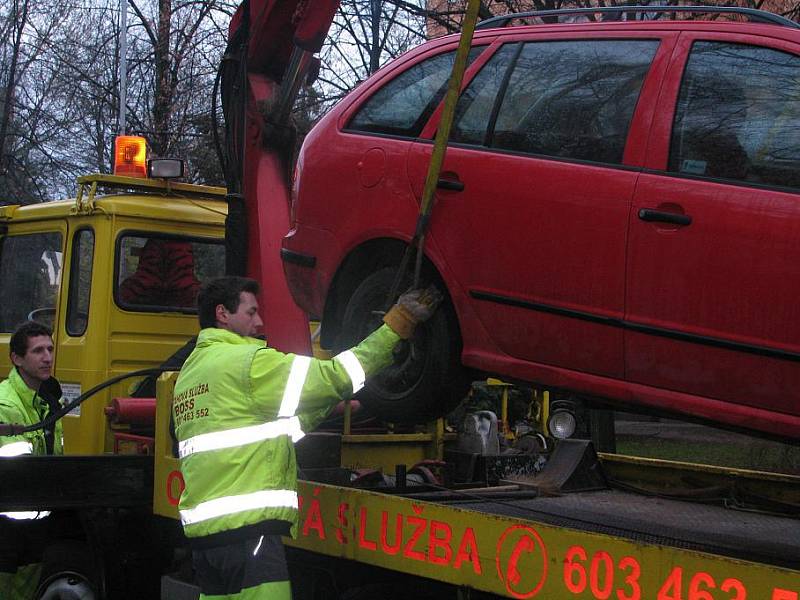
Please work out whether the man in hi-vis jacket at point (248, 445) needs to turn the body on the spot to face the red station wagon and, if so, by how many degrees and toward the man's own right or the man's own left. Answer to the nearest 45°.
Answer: approximately 45° to the man's own right

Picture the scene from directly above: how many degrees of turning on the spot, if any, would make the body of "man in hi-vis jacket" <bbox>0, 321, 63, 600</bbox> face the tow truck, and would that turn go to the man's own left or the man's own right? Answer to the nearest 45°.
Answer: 0° — they already face it

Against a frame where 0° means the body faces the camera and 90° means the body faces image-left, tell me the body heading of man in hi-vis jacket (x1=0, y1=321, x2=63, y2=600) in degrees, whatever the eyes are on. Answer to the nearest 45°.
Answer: approximately 315°

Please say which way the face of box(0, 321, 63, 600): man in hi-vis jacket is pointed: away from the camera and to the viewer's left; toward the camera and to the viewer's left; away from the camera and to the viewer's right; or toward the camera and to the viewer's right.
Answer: toward the camera and to the viewer's right

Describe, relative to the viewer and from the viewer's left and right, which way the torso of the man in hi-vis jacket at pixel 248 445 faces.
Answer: facing away from the viewer and to the right of the viewer

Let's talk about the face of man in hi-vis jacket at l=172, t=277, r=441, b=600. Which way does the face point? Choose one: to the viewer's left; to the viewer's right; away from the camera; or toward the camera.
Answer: to the viewer's right

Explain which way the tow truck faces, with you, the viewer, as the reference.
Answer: facing away from the viewer and to the left of the viewer

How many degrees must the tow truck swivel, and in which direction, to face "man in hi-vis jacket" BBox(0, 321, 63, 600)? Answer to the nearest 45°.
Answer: approximately 45° to its left

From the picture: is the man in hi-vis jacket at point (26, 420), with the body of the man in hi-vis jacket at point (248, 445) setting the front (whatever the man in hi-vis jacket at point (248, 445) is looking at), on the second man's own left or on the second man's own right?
on the second man's own left

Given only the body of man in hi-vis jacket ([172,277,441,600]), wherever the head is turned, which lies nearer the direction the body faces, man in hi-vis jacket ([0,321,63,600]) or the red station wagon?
the red station wagon
